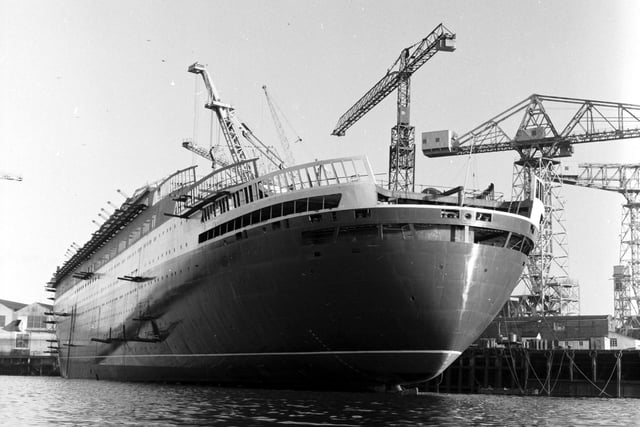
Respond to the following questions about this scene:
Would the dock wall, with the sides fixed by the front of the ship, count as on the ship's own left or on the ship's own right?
on the ship's own right

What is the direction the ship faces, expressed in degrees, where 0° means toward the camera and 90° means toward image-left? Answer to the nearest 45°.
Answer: approximately 135°
